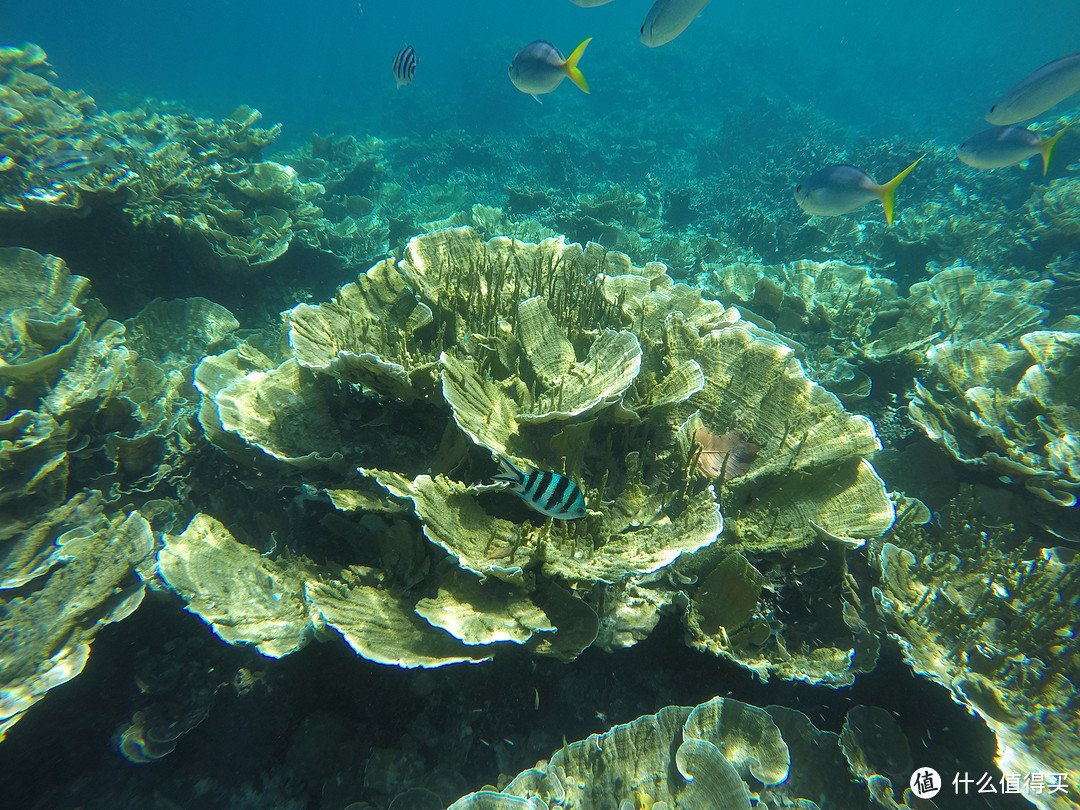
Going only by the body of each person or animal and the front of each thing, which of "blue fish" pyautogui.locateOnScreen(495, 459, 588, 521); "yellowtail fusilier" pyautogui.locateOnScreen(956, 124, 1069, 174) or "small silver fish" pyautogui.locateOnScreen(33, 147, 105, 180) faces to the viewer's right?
the blue fish

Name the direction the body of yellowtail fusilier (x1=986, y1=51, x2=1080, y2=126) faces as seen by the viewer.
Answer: to the viewer's left

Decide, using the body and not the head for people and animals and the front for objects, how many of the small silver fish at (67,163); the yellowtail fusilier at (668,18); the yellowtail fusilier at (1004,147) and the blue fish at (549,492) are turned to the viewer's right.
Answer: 1

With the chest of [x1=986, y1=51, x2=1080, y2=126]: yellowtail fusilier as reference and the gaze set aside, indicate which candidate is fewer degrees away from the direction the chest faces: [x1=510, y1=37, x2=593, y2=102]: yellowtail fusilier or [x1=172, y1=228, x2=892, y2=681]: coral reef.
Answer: the yellowtail fusilier

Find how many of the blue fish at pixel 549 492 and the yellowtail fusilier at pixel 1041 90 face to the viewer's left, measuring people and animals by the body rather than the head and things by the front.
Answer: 1

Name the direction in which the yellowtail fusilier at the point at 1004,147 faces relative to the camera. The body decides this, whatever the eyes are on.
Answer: to the viewer's left

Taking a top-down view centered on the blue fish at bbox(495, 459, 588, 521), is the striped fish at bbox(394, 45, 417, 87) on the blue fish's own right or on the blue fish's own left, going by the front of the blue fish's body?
on the blue fish's own left

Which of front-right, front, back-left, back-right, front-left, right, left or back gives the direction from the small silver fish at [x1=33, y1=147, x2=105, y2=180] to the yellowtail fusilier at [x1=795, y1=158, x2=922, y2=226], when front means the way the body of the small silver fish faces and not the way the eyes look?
back-left

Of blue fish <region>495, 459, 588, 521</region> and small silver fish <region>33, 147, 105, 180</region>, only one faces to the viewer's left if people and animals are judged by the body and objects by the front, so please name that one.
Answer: the small silver fish

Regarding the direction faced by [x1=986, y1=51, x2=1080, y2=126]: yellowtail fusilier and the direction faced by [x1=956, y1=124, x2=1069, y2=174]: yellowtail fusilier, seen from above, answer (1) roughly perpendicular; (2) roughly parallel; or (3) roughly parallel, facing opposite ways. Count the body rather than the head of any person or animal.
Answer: roughly parallel

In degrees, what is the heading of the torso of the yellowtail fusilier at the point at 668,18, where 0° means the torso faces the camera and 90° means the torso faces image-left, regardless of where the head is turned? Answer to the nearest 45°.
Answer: approximately 90°

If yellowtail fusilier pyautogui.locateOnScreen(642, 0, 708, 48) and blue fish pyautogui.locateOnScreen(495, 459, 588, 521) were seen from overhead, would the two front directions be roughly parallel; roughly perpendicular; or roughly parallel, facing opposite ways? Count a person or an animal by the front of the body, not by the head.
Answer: roughly parallel, facing opposite ways

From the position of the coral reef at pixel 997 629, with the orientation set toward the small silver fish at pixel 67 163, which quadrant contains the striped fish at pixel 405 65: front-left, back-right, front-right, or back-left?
front-right

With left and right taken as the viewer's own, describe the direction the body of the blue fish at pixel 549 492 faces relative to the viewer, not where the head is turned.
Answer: facing to the right of the viewer

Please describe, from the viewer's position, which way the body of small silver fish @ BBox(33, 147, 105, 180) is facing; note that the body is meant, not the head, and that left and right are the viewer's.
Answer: facing to the left of the viewer
